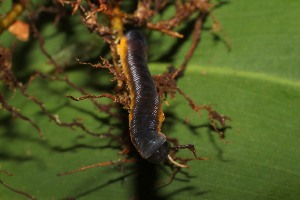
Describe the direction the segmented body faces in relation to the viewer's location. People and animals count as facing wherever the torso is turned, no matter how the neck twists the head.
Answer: facing the viewer
